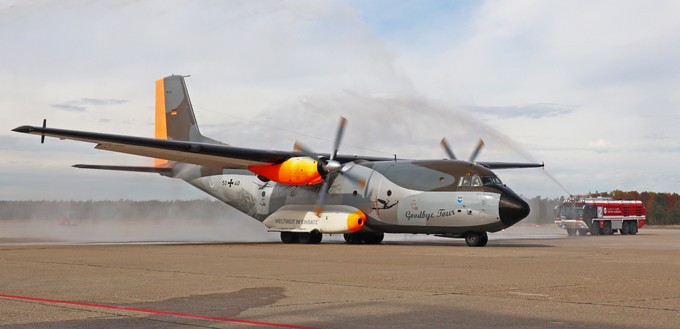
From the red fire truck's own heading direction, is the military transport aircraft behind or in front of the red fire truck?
in front

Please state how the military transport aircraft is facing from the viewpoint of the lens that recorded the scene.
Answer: facing the viewer and to the right of the viewer

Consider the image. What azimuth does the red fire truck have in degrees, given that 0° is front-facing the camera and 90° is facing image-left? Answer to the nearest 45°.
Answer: approximately 45°

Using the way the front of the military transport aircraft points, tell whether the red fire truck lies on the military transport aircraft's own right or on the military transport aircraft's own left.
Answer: on the military transport aircraft's own left

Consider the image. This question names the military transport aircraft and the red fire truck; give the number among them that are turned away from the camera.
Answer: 0
